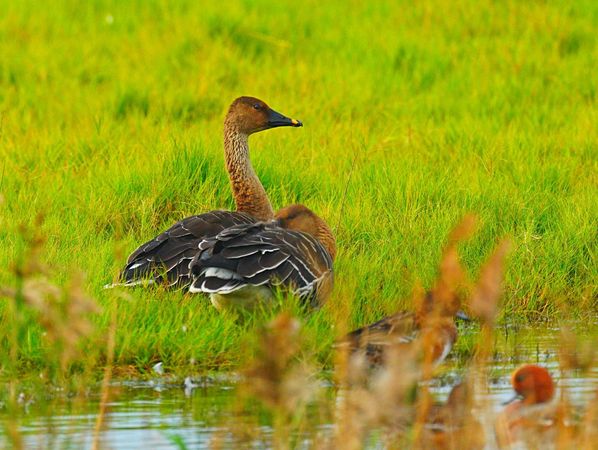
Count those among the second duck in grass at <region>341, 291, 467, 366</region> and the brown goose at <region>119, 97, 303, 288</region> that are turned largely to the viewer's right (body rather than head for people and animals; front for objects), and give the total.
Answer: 2

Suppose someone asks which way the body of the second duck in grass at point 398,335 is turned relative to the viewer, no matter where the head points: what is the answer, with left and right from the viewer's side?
facing to the right of the viewer

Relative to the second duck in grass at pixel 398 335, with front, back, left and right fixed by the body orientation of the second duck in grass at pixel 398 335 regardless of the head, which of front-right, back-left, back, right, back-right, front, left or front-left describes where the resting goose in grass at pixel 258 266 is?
back-left

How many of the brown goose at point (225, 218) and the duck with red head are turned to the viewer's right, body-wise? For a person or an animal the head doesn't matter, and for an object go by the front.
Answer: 1

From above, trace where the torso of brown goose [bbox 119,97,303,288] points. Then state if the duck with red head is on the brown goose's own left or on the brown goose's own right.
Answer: on the brown goose's own right

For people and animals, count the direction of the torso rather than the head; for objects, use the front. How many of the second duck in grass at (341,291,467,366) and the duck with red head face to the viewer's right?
1

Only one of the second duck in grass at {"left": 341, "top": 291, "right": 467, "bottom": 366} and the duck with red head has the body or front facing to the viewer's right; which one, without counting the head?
the second duck in grass

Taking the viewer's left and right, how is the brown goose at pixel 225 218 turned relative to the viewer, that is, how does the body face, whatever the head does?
facing to the right of the viewer

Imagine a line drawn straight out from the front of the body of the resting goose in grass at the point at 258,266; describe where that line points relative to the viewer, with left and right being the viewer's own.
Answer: facing to the right of the viewer

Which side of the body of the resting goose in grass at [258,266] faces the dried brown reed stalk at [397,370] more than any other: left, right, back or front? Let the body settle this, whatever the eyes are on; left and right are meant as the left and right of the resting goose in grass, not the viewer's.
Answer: right
